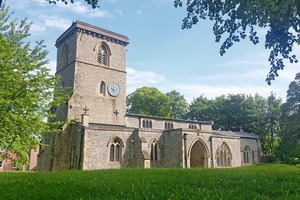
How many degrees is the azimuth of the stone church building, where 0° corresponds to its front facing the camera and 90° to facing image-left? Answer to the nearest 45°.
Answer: approximately 315°

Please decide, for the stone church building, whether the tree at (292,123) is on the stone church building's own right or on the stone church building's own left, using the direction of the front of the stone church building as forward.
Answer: on the stone church building's own left

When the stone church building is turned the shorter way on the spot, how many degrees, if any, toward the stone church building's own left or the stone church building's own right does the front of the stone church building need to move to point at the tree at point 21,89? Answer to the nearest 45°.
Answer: approximately 45° to the stone church building's own right

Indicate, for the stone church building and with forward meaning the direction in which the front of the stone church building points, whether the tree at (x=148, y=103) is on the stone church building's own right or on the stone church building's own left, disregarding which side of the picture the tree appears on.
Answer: on the stone church building's own left
